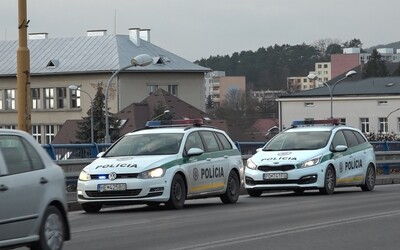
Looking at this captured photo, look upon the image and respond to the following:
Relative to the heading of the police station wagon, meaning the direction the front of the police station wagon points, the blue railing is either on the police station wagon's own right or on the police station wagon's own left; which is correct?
on the police station wagon's own right

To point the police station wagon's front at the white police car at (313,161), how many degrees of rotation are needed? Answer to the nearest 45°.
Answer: approximately 180°

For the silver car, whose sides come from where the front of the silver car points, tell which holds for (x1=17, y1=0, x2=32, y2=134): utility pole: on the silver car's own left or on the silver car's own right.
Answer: on the silver car's own right

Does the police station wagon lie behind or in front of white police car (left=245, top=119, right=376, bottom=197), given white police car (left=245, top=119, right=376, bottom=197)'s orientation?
in front

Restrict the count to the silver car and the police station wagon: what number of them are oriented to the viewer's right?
0

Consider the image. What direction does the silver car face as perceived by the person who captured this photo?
facing the viewer and to the left of the viewer

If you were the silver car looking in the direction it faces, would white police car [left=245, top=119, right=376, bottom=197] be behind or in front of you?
behind

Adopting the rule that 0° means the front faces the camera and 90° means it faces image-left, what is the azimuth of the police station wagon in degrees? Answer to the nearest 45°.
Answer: approximately 45°

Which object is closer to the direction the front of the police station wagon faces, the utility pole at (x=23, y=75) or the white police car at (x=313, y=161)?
the utility pole
